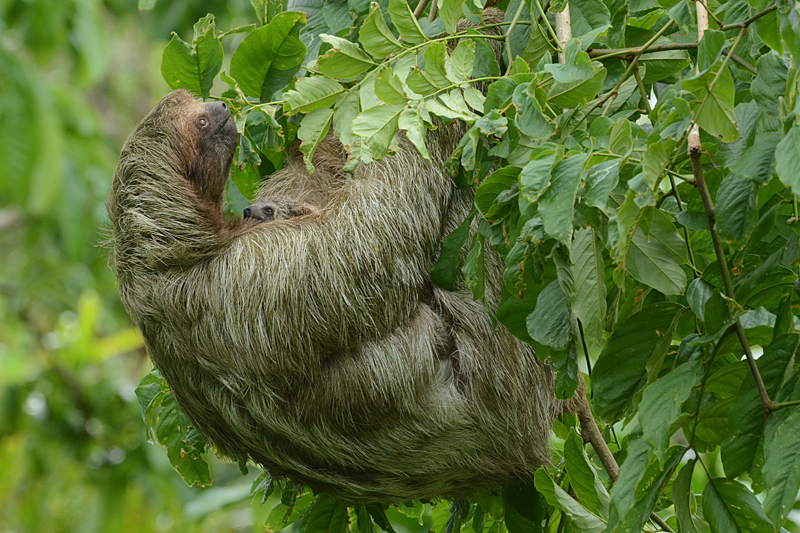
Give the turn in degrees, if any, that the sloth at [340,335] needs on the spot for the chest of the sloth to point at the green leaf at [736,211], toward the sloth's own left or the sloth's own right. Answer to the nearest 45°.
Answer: approximately 45° to the sloth's own right

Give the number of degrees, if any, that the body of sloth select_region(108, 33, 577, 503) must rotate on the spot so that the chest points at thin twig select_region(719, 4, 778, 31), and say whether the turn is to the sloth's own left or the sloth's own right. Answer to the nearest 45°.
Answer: approximately 45° to the sloth's own right

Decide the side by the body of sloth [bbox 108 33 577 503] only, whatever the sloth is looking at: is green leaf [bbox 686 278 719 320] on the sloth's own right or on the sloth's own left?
on the sloth's own right
